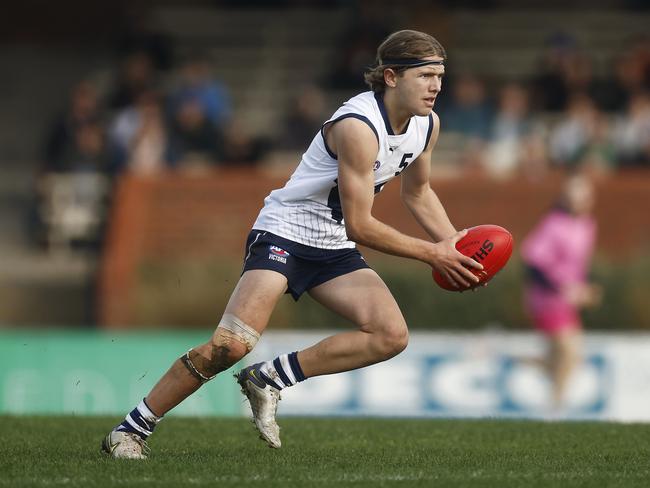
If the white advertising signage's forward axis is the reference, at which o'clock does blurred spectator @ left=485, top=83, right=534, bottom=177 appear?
The blurred spectator is roughly at 6 o'clock from the white advertising signage.

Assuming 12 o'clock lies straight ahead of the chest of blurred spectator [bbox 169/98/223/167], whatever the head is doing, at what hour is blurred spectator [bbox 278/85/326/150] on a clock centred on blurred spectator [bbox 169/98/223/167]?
blurred spectator [bbox 278/85/326/150] is roughly at 9 o'clock from blurred spectator [bbox 169/98/223/167].

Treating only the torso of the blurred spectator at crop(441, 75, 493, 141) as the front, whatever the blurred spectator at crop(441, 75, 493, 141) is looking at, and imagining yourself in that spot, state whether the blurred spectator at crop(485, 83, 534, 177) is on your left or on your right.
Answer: on your left

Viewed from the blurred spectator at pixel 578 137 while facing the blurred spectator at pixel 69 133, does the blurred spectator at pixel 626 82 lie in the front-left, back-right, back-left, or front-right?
back-right

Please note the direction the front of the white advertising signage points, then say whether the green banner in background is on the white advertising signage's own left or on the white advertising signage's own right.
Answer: on the white advertising signage's own right

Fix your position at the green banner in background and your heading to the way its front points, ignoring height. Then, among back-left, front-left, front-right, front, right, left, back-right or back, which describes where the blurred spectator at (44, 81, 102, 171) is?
back

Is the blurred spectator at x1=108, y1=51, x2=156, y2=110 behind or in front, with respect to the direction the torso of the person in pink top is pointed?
behind

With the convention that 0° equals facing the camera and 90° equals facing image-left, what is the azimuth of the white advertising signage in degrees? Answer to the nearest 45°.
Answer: approximately 0°

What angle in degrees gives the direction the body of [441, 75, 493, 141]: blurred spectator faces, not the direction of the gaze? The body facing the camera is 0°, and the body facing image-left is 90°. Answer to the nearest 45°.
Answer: approximately 0°

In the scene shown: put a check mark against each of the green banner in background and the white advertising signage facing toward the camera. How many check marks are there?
2

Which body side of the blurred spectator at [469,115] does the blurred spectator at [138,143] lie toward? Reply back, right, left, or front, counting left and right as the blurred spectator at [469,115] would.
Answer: right
